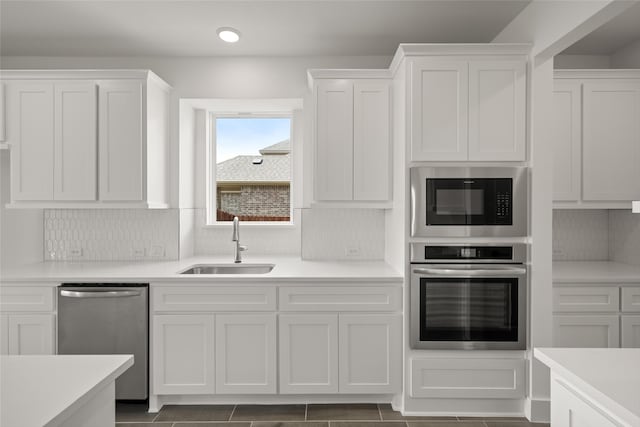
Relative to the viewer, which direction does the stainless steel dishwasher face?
toward the camera

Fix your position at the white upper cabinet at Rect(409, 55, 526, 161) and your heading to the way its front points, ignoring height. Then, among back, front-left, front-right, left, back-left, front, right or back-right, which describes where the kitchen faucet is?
right

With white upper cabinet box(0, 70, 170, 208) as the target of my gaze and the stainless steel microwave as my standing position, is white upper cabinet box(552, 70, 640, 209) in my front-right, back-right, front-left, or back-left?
back-right

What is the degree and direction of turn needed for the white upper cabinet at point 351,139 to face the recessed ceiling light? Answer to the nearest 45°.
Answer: approximately 90° to its right

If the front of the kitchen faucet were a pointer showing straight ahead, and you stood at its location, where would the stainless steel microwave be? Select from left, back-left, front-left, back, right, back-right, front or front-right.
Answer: front-left

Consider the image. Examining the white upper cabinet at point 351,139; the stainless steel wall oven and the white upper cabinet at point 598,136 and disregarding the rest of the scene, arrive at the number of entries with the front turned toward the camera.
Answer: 3

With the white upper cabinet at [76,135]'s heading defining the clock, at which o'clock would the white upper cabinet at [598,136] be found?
the white upper cabinet at [598,136] is roughly at 10 o'clock from the white upper cabinet at [76,135].

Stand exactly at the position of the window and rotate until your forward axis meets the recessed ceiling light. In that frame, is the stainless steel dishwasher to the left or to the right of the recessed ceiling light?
right

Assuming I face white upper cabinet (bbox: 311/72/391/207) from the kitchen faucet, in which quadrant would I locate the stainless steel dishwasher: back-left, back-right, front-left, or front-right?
back-right

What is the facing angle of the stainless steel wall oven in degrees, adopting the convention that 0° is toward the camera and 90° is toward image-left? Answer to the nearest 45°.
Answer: approximately 0°

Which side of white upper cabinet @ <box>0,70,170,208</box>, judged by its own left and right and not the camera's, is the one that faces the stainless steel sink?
left

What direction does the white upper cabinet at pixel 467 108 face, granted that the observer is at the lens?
facing the viewer

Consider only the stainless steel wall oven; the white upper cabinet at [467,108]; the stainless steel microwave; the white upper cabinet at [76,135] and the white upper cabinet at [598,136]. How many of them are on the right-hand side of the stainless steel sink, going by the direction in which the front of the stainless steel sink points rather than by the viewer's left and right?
1
